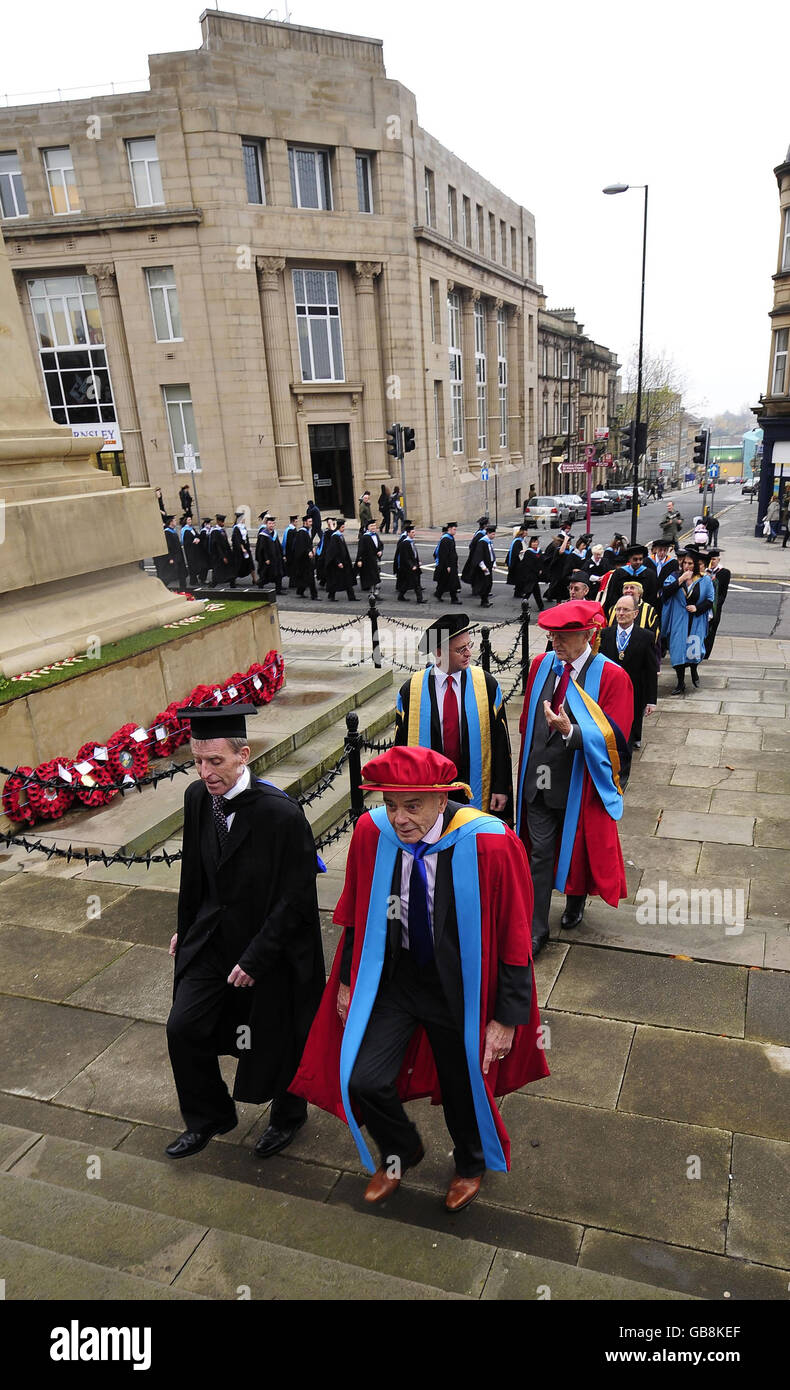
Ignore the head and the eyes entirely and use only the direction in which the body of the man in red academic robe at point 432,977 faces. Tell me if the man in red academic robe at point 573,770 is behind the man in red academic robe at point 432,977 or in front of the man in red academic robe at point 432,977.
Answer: behind

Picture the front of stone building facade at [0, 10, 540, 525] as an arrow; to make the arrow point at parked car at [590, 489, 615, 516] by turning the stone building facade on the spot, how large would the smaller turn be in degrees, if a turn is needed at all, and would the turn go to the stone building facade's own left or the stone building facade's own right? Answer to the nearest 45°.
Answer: approximately 135° to the stone building facade's own left

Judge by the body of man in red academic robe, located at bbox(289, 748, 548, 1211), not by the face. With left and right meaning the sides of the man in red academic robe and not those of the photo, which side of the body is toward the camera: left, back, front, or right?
front

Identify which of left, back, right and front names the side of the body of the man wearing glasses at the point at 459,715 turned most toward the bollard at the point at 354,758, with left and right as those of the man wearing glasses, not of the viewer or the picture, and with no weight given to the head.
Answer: right

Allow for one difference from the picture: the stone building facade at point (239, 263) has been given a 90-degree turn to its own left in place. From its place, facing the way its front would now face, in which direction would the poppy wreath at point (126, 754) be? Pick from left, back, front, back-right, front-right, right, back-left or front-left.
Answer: right

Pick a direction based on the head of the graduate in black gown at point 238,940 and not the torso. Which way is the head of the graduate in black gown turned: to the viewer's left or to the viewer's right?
to the viewer's left

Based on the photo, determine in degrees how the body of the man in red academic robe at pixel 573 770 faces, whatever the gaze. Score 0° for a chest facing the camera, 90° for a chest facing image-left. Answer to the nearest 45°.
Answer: approximately 45°

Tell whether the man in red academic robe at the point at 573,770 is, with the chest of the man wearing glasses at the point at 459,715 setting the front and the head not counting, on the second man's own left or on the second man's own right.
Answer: on the second man's own left

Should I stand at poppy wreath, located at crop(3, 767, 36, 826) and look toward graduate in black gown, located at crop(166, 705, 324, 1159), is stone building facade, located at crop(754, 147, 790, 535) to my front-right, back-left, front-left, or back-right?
back-left

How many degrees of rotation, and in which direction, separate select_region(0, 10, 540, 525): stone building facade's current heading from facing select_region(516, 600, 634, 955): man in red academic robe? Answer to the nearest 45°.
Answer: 0° — it already faces them

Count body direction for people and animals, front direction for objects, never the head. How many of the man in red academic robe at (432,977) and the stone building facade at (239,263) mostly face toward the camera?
2

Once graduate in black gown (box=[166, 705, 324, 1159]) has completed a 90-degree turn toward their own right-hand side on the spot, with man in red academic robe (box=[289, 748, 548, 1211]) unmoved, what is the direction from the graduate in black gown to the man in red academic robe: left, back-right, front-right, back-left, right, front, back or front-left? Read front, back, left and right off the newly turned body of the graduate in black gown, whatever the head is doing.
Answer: back

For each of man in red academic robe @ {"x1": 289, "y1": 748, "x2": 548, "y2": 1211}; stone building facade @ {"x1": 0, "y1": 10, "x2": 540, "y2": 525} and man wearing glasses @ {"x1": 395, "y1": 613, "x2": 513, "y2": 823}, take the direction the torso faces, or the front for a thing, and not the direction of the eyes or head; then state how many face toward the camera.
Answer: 3

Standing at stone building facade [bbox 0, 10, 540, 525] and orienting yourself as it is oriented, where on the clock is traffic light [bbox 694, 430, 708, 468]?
The traffic light is roughly at 10 o'clock from the stone building facade.

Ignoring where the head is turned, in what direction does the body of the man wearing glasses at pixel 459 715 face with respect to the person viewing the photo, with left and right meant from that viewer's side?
facing the viewer

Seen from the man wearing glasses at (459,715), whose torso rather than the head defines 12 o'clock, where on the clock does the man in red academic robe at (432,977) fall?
The man in red academic robe is roughly at 12 o'clock from the man wearing glasses.

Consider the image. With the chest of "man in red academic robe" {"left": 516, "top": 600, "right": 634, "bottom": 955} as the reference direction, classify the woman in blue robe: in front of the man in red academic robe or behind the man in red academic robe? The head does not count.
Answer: behind

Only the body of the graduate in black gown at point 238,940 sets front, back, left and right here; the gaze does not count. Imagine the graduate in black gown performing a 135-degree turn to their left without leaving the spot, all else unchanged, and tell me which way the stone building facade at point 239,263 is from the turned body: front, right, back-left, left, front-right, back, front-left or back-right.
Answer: left
